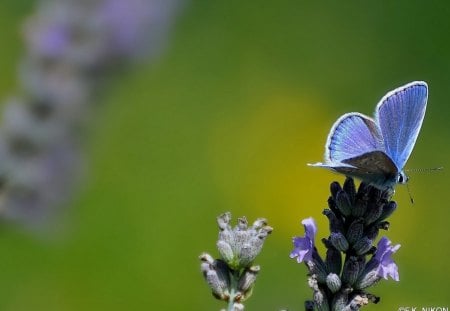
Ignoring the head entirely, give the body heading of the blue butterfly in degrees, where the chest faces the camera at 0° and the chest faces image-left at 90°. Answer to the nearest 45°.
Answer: approximately 270°

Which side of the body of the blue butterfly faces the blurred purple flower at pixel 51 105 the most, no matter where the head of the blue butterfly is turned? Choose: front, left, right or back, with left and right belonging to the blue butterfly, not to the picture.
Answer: back
